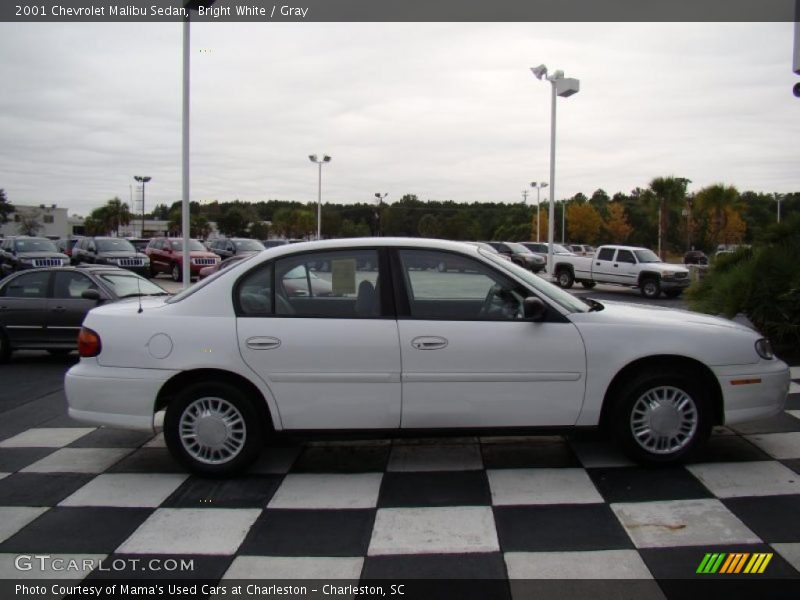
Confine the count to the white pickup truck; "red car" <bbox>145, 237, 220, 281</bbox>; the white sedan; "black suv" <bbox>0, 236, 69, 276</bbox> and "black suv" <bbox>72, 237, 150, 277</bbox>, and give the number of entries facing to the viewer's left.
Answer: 0

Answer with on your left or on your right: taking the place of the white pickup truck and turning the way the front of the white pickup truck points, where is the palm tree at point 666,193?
on your left

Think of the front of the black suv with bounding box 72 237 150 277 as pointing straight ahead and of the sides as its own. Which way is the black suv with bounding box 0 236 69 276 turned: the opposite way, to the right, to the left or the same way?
the same way

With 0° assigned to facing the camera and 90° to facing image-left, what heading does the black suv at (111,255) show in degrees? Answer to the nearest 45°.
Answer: approximately 315°

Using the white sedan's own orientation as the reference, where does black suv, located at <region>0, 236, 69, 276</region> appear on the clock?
The black suv is roughly at 8 o'clock from the white sedan.

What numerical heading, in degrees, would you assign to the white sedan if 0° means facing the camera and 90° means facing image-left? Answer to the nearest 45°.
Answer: approximately 270°

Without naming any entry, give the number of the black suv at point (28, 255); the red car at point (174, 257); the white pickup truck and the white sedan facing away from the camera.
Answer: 0

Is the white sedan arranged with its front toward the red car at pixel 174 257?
no

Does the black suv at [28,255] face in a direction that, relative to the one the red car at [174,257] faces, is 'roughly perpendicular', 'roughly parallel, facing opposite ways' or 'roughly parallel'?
roughly parallel

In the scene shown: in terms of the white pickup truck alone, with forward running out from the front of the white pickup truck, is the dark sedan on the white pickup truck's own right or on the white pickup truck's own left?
on the white pickup truck's own right

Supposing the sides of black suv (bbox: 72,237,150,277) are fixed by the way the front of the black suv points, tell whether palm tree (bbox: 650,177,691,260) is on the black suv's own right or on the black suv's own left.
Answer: on the black suv's own left

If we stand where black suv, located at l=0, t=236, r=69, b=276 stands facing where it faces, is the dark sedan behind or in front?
in front

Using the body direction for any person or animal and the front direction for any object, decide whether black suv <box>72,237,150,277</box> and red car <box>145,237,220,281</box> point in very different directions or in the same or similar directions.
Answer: same or similar directions

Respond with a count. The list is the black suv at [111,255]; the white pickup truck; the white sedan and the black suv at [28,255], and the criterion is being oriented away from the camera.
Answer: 0

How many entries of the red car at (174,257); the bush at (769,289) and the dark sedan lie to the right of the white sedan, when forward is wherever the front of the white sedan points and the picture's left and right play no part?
0

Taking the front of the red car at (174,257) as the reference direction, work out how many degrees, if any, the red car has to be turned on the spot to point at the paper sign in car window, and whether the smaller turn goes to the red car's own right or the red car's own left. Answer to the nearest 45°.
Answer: approximately 45° to the red car's own right

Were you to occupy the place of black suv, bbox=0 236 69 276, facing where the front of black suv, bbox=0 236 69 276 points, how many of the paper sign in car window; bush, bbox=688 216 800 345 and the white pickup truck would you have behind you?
0

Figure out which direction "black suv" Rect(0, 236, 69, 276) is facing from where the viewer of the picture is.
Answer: facing the viewer and to the right of the viewer

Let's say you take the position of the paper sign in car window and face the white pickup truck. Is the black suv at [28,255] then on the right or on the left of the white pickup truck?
left
